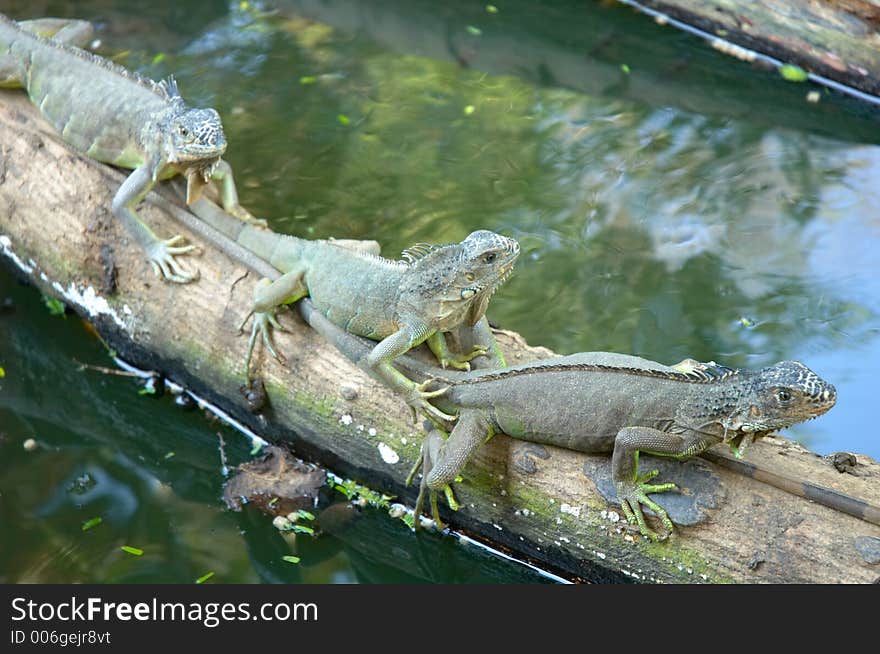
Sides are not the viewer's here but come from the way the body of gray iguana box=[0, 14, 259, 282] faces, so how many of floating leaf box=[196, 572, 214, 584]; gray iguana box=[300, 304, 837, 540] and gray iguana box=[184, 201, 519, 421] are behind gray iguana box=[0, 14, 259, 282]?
0

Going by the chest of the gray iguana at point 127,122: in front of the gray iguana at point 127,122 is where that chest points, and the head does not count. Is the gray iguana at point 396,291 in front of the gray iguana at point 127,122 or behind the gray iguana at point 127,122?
in front

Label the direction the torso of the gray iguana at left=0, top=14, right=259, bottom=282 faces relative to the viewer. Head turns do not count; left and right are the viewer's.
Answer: facing the viewer and to the right of the viewer

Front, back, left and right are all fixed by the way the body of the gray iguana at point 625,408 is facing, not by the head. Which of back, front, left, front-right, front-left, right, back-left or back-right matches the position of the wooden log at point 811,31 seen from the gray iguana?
left

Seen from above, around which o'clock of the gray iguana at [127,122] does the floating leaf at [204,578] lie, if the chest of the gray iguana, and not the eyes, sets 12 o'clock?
The floating leaf is roughly at 1 o'clock from the gray iguana.

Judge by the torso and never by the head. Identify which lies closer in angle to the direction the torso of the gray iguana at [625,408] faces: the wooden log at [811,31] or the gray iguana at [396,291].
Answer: the wooden log

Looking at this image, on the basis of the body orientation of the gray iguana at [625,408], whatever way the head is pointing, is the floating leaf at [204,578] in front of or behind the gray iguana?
behind

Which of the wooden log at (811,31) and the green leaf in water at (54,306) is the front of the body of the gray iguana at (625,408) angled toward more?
the wooden log

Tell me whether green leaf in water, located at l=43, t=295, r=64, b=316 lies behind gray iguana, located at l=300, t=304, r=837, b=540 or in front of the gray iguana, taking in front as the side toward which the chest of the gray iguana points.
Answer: behind

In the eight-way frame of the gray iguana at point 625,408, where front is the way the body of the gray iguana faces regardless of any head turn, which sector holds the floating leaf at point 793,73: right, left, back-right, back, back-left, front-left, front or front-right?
left

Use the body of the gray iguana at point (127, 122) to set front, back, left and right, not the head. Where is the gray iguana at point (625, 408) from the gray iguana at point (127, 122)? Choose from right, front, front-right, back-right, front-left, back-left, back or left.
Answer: front

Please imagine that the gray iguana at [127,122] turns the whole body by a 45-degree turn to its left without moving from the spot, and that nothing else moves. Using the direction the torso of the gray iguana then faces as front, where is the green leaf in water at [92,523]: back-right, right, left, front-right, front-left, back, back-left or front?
right

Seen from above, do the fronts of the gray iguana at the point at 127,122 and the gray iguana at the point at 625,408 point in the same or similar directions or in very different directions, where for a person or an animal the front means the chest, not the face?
same or similar directions

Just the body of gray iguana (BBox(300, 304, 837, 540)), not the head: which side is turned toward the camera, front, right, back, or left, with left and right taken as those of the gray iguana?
right
